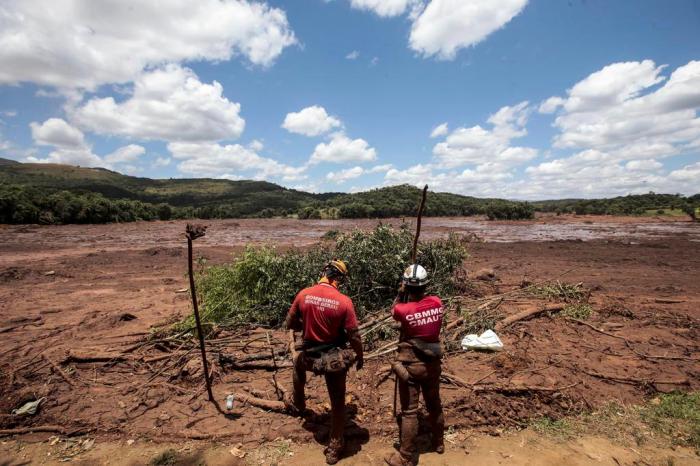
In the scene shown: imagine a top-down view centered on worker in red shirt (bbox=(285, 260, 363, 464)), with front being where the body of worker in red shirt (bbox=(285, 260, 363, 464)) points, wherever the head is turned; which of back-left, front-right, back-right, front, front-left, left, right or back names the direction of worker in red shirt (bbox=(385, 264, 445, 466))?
right

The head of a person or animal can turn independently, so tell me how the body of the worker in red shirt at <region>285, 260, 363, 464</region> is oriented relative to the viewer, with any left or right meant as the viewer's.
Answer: facing away from the viewer

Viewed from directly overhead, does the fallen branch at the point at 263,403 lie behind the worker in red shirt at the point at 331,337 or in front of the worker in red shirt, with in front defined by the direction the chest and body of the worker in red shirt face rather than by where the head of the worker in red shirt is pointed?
in front

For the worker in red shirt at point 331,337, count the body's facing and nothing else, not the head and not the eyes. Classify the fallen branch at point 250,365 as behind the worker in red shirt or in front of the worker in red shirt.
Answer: in front

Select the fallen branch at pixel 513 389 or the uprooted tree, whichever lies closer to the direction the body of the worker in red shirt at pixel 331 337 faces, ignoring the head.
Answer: the uprooted tree

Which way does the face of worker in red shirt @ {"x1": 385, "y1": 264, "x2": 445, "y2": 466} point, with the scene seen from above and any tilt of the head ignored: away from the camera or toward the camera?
away from the camera

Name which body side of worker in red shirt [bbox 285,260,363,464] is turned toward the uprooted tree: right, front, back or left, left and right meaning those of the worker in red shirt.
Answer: front

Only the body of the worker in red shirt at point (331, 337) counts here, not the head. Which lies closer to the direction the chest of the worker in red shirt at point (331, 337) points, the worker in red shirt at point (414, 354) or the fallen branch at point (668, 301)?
the fallen branch

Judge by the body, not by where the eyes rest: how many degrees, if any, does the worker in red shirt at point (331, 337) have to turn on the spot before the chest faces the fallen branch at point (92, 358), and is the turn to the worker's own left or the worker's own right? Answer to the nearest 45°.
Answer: approximately 45° to the worker's own left

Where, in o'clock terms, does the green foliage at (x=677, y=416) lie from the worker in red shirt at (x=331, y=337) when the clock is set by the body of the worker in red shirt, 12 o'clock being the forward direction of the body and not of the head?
The green foliage is roughly at 3 o'clock from the worker in red shirt.

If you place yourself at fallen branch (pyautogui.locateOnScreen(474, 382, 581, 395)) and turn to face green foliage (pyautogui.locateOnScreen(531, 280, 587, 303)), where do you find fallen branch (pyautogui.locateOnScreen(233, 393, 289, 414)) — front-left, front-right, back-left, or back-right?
back-left

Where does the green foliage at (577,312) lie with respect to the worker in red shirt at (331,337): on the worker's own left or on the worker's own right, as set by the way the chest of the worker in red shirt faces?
on the worker's own right

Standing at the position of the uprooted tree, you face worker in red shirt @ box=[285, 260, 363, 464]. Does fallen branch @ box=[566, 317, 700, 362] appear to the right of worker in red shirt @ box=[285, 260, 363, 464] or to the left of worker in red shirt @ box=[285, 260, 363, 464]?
left

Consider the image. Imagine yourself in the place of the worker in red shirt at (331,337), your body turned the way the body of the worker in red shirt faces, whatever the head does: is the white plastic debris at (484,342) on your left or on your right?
on your right
